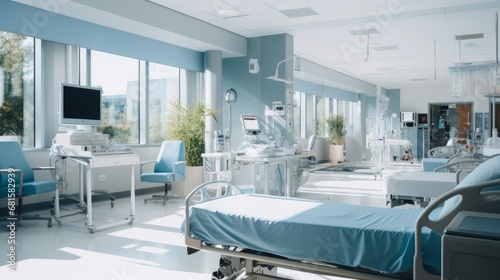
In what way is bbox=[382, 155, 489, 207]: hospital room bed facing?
to the viewer's left

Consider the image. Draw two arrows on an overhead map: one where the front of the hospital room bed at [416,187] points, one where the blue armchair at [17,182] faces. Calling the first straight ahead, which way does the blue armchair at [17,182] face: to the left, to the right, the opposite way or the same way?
the opposite way

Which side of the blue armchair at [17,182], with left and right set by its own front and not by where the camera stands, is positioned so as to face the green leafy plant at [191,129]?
left

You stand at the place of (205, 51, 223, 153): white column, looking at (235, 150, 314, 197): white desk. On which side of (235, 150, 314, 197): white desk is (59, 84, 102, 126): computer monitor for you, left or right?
right
